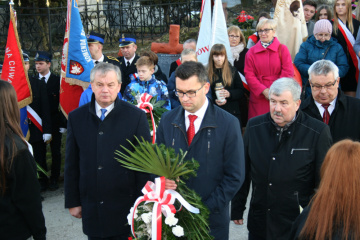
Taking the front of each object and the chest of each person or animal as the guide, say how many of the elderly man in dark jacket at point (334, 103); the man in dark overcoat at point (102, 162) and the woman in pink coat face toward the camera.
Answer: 3

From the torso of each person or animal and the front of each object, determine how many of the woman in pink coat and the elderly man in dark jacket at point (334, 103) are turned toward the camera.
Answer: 2

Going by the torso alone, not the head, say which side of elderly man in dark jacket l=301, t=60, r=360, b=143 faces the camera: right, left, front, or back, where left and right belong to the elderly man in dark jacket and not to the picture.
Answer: front

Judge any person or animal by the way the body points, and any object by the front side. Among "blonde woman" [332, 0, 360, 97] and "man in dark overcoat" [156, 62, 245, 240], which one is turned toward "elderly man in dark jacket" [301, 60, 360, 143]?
the blonde woman

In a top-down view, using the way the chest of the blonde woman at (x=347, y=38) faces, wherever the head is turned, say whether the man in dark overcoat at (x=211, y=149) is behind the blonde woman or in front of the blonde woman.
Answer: in front

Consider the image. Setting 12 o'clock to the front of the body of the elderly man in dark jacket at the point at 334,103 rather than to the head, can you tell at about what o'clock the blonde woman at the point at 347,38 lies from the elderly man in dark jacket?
The blonde woman is roughly at 6 o'clock from the elderly man in dark jacket.

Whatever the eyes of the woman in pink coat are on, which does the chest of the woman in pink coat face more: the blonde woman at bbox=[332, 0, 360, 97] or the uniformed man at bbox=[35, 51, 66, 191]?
the uniformed man

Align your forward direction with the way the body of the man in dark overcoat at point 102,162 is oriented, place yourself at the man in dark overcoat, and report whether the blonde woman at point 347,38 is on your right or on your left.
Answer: on your left

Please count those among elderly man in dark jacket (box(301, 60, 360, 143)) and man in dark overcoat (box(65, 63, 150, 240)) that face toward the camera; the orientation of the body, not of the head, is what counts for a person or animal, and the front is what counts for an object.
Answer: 2

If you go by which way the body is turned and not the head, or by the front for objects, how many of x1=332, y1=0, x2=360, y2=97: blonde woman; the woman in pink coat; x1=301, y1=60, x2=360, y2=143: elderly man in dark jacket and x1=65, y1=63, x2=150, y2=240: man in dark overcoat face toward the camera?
4
